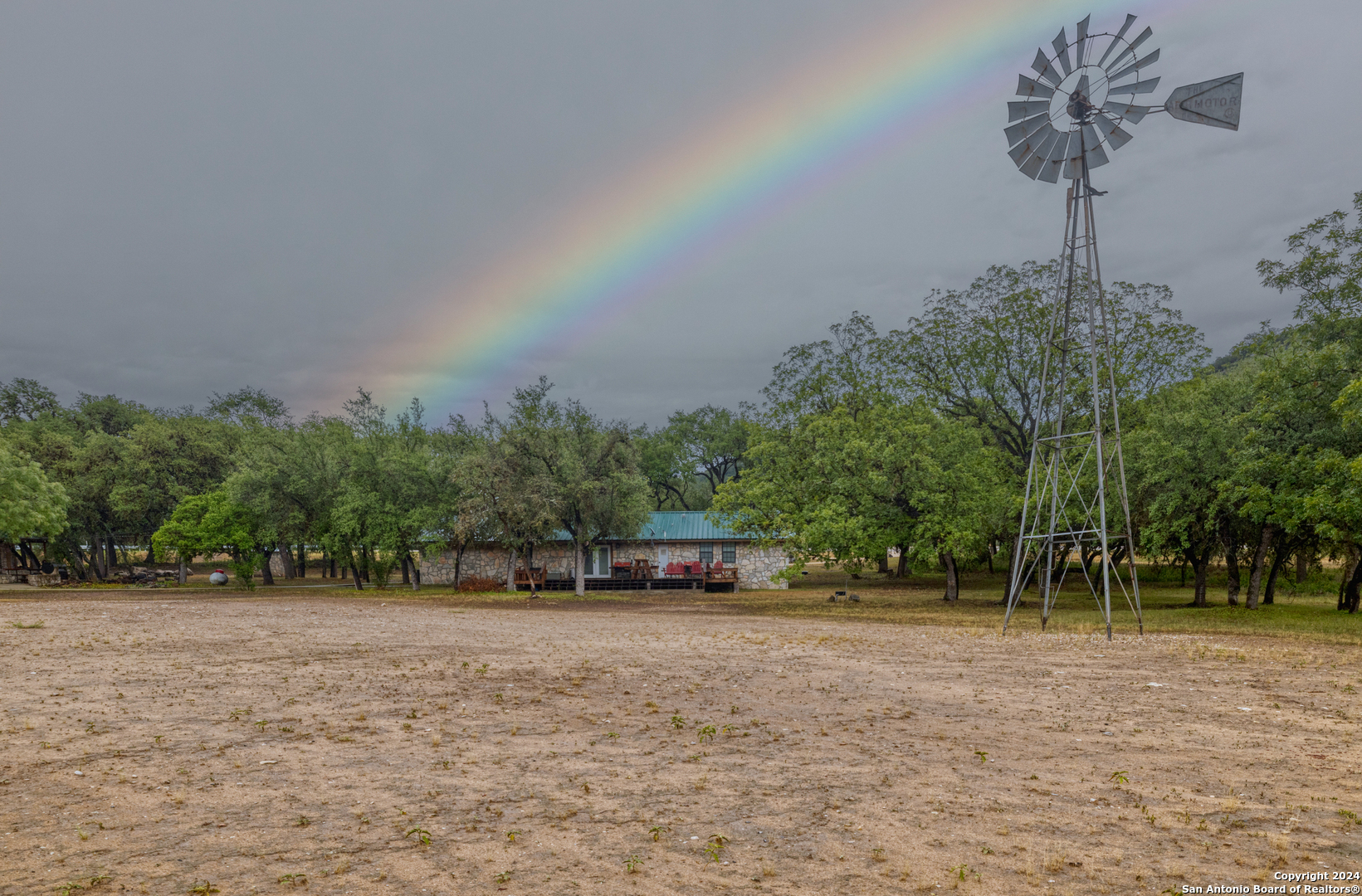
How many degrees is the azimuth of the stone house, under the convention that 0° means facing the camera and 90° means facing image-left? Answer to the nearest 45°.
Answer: approximately 0°

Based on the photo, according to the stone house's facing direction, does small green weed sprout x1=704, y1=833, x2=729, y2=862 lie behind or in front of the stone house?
in front
